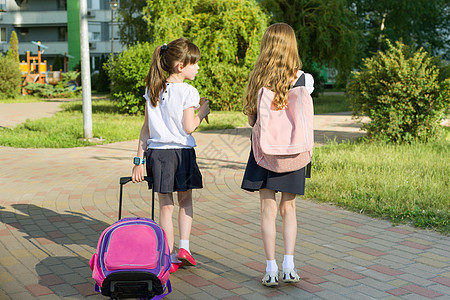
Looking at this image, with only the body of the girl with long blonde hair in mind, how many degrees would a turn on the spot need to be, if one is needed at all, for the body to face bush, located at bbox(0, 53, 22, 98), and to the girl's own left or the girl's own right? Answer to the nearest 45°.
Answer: approximately 45° to the girl's own left

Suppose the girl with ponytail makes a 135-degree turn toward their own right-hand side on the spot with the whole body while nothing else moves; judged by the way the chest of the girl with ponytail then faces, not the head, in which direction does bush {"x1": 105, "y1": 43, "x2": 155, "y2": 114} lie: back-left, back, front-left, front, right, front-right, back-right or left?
back

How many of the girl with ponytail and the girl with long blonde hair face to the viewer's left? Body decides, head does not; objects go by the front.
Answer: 0

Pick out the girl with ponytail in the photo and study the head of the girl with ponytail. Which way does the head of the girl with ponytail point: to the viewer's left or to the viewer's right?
to the viewer's right

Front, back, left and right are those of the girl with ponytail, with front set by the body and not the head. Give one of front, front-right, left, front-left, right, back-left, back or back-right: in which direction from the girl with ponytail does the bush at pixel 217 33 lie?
front-left

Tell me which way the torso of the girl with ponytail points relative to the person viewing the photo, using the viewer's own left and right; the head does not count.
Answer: facing away from the viewer and to the right of the viewer

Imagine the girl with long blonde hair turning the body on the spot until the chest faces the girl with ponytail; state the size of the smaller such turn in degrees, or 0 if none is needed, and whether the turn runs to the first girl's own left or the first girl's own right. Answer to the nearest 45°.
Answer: approximately 90° to the first girl's own left

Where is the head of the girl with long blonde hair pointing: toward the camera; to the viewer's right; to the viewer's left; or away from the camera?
away from the camera

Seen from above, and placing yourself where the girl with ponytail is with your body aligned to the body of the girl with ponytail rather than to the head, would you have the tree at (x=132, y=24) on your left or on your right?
on your left

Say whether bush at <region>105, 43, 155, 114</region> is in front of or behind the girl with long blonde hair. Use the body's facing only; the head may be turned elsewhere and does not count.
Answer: in front

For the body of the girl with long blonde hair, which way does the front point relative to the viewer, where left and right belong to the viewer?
facing away from the viewer

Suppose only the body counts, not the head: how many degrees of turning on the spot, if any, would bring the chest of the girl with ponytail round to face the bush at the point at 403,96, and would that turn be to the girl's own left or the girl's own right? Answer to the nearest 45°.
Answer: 0° — they already face it
